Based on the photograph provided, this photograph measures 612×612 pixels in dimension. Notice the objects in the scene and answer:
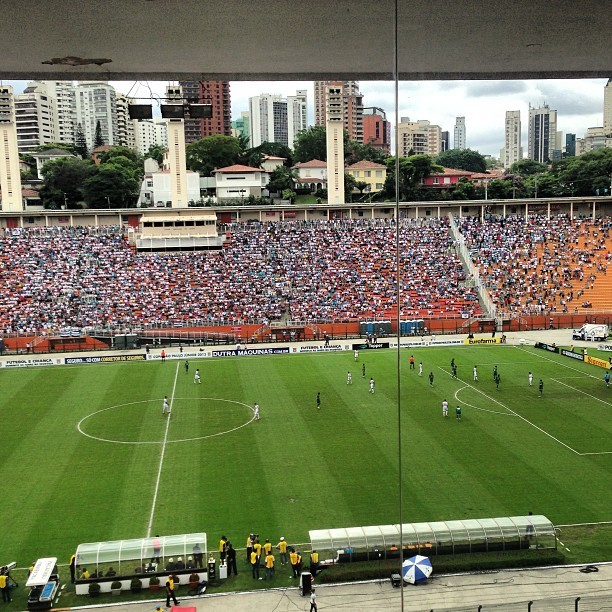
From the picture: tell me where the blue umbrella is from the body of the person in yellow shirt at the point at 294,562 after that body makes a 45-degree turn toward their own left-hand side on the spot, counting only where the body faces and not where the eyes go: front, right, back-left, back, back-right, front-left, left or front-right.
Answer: back-right

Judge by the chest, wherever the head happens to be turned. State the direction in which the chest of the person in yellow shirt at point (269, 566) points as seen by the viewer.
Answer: away from the camera

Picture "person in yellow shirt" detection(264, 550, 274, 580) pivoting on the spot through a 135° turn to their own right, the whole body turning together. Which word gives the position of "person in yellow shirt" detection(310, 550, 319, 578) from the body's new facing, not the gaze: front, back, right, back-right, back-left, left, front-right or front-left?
front-left

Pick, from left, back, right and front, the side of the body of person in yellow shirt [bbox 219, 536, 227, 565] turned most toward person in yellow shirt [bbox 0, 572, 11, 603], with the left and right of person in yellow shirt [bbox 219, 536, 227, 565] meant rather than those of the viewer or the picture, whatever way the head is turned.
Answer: left

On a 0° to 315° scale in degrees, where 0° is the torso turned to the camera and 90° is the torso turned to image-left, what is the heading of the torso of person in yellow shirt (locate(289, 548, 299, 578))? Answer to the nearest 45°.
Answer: approximately 180°

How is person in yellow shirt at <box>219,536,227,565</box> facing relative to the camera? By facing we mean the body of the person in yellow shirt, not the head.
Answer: away from the camera

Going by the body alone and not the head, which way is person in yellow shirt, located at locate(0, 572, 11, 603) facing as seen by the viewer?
away from the camera

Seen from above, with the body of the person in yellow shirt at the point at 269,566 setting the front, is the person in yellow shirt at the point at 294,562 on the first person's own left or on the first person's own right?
on the first person's own right

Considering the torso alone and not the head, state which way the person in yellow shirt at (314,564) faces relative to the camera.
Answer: away from the camera

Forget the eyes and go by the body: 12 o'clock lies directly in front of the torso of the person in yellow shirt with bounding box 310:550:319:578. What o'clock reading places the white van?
The white van is roughly at 1 o'clock from the person in yellow shirt.
